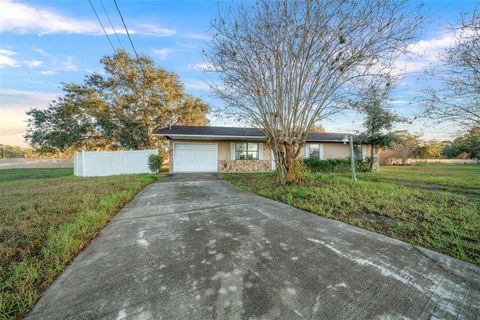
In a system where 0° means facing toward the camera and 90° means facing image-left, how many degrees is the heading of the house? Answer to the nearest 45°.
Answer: approximately 0°

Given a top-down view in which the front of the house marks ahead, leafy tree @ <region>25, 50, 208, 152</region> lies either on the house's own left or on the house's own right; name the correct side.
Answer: on the house's own right

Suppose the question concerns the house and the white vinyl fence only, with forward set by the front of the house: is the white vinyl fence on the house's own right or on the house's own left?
on the house's own right

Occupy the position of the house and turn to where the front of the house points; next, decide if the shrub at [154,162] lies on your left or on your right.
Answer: on your right

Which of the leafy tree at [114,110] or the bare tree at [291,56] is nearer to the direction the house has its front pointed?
the bare tree
